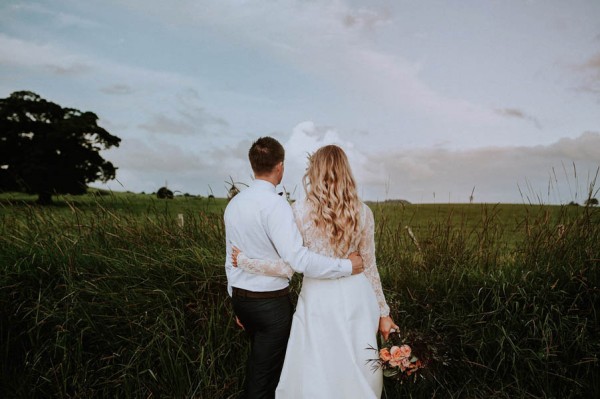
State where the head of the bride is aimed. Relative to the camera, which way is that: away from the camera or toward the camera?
away from the camera

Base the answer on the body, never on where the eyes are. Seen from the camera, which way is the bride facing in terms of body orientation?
away from the camera

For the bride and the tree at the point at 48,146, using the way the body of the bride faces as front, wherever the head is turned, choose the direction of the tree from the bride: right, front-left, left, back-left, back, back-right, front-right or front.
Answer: front-left
